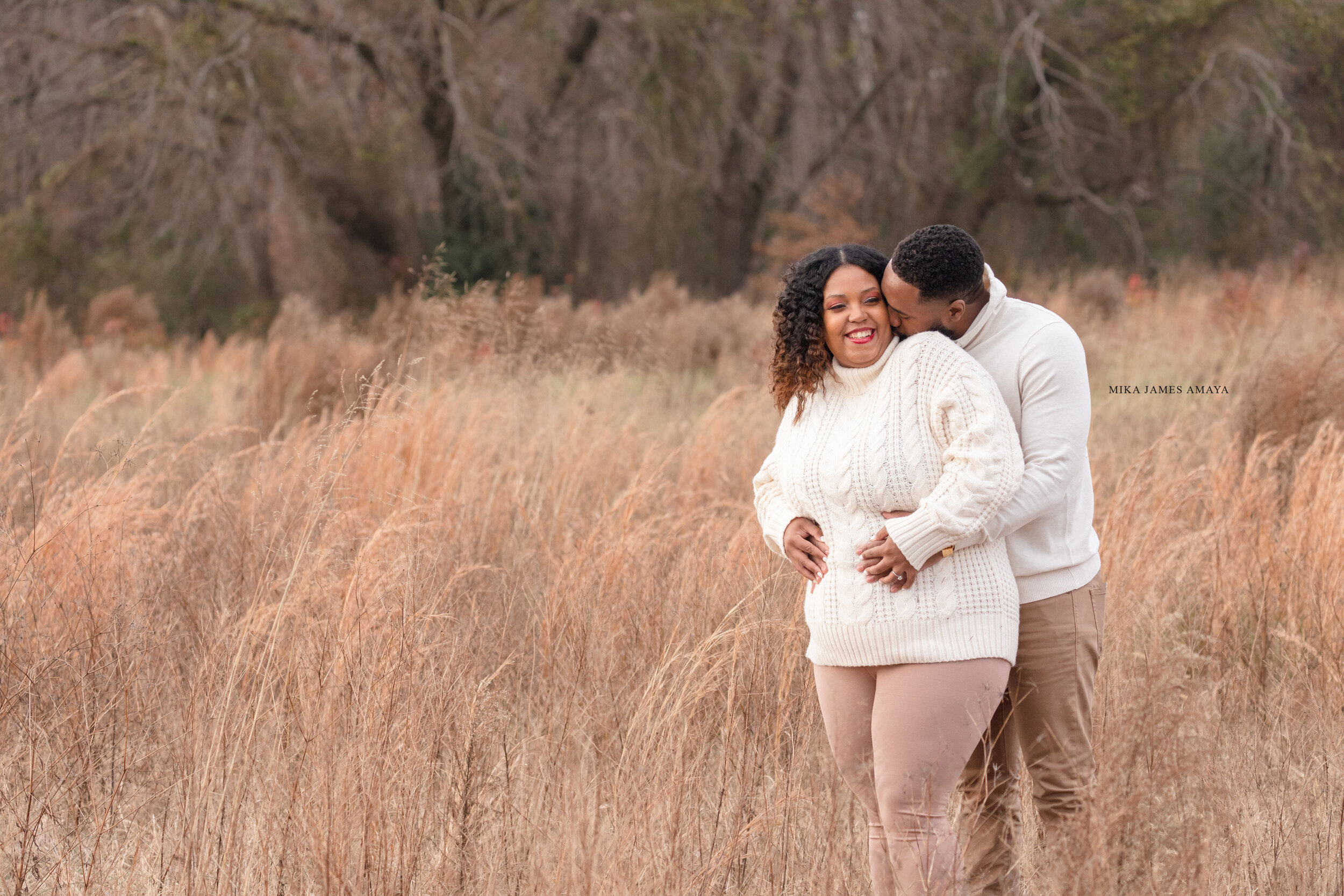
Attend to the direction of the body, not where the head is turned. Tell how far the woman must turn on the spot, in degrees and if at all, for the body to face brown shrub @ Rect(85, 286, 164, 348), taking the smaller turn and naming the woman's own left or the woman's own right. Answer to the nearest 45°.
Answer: approximately 90° to the woman's own right

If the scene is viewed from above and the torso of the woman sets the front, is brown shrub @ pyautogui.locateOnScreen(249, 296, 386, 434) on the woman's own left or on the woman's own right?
on the woman's own right

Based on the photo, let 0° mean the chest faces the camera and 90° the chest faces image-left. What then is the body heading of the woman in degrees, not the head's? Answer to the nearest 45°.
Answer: approximately 45°

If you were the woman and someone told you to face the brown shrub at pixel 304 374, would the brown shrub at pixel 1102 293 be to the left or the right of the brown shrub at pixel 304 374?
right

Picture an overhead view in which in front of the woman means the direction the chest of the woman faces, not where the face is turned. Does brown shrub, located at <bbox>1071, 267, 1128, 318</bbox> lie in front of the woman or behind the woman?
behind

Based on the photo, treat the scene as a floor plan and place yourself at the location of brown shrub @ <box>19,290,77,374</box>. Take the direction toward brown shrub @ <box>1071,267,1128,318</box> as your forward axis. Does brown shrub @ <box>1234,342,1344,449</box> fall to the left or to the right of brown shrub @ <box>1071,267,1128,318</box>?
right

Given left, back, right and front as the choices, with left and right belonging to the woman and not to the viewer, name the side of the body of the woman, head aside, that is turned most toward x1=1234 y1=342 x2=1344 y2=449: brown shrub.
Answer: back
